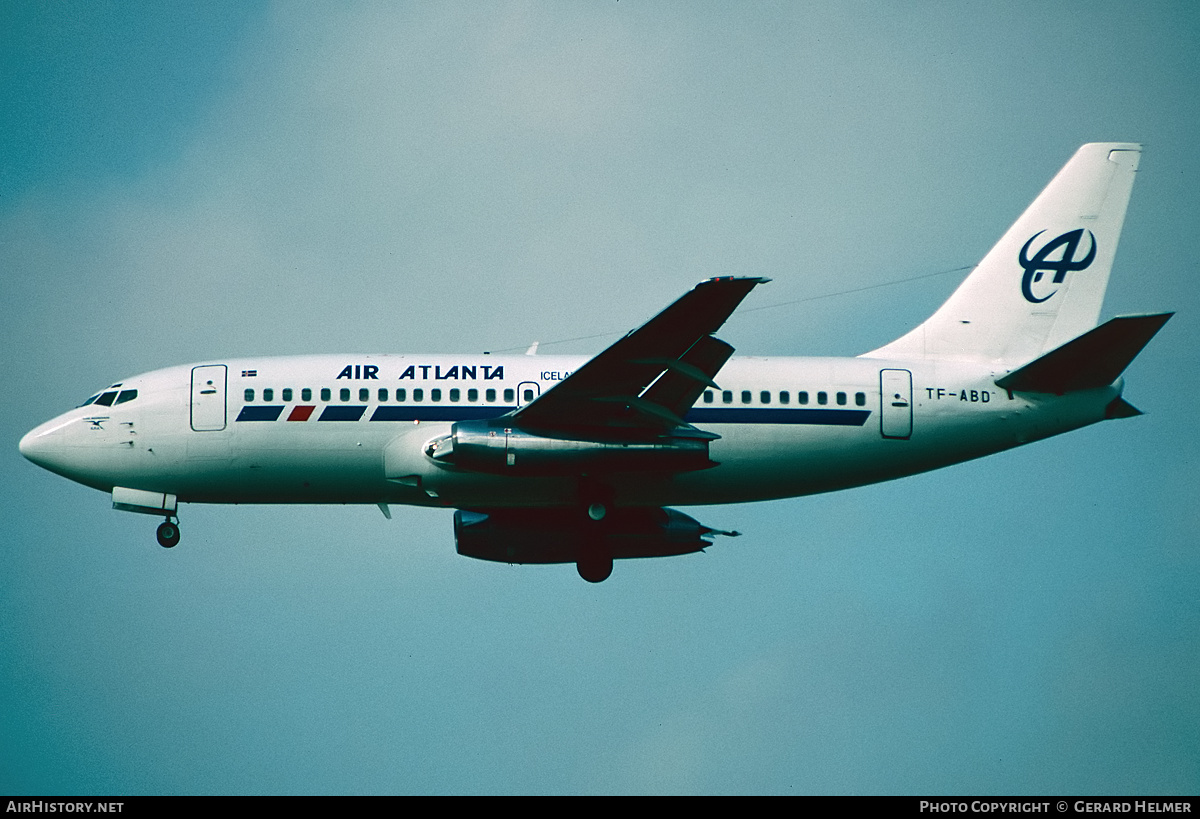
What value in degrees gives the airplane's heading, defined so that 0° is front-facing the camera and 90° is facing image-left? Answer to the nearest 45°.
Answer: approximately 90°
